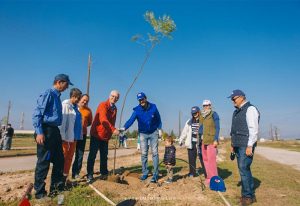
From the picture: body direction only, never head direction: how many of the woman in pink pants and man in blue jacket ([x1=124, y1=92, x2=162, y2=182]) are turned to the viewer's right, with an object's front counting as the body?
0

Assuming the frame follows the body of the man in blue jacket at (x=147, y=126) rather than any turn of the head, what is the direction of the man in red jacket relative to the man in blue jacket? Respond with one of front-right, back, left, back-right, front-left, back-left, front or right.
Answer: right

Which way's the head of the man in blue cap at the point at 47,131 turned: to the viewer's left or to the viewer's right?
to the viewer's right

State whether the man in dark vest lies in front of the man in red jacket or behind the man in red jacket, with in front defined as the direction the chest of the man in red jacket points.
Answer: in front

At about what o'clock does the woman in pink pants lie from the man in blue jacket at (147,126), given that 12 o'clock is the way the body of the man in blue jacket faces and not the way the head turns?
The woman in pink pants is roughly at 9 o'clock from the man in blue jacket.

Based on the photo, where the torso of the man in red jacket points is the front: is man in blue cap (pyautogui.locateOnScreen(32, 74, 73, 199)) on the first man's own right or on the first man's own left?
on the first man's own right

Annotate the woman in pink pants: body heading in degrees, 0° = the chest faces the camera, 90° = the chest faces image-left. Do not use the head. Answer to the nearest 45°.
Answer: approximately 45°

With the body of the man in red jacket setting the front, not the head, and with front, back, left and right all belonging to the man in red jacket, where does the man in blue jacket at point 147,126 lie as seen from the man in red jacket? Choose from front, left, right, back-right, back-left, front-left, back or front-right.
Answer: front-left

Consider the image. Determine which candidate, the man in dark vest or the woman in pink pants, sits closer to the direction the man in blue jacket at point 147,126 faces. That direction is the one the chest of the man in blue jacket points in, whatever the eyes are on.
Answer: the man in dark vest
